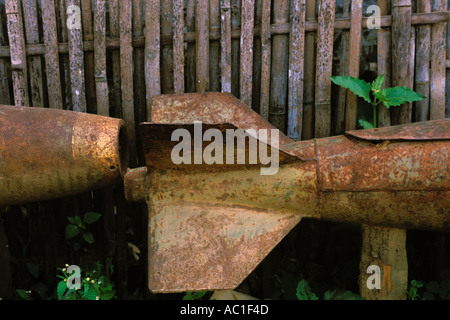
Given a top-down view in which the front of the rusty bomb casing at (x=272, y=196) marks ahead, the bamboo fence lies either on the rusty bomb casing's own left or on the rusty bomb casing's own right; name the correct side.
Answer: on the rusty bomb casing's own left

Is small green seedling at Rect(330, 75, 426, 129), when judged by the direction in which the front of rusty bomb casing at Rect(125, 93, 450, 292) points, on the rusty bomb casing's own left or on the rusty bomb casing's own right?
on the rusty bomb casing's own left

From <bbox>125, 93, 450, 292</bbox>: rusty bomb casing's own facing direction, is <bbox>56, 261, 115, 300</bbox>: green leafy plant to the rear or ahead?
to the rear

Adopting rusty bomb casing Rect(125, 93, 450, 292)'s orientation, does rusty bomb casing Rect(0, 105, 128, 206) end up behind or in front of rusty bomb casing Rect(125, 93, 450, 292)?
behind

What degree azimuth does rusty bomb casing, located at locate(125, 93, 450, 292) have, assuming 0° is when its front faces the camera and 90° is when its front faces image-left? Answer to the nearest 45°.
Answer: approximately 270°
